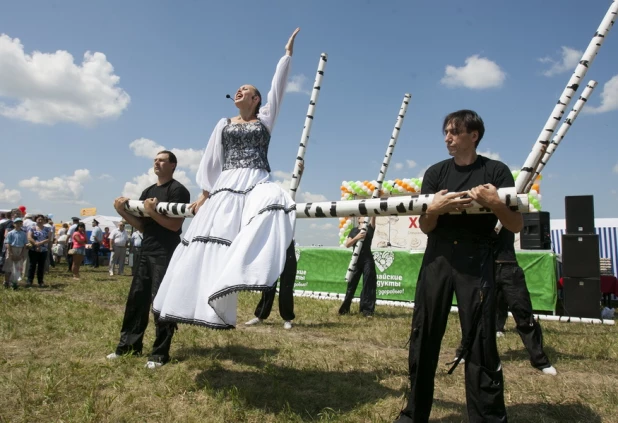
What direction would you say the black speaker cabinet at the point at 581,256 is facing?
toward the camera

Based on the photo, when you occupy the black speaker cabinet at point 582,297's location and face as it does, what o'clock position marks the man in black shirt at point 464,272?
The man in black shirt is roughly at 12 o'clock from the black speaker cabinet.

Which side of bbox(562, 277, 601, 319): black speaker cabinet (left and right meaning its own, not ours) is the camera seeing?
front

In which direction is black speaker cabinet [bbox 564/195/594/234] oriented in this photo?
toward the camera

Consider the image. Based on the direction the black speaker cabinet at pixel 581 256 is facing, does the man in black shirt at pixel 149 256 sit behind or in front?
in front

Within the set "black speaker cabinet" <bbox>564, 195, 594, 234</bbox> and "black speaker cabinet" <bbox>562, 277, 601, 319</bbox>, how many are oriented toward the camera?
2

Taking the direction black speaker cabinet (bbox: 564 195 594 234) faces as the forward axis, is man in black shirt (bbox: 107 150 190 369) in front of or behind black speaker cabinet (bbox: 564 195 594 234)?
in front

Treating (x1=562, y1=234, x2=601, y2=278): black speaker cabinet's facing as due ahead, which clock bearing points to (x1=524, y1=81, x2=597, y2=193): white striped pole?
The white striped pole is roughly at 12 o'clock from the black speaker cabinet.

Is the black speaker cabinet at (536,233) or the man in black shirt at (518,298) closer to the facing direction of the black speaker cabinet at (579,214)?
the man in black shirt

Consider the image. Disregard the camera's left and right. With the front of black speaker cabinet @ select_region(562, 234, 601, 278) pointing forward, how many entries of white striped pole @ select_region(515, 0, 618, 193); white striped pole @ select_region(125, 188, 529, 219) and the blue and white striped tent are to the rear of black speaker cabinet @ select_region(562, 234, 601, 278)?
1
